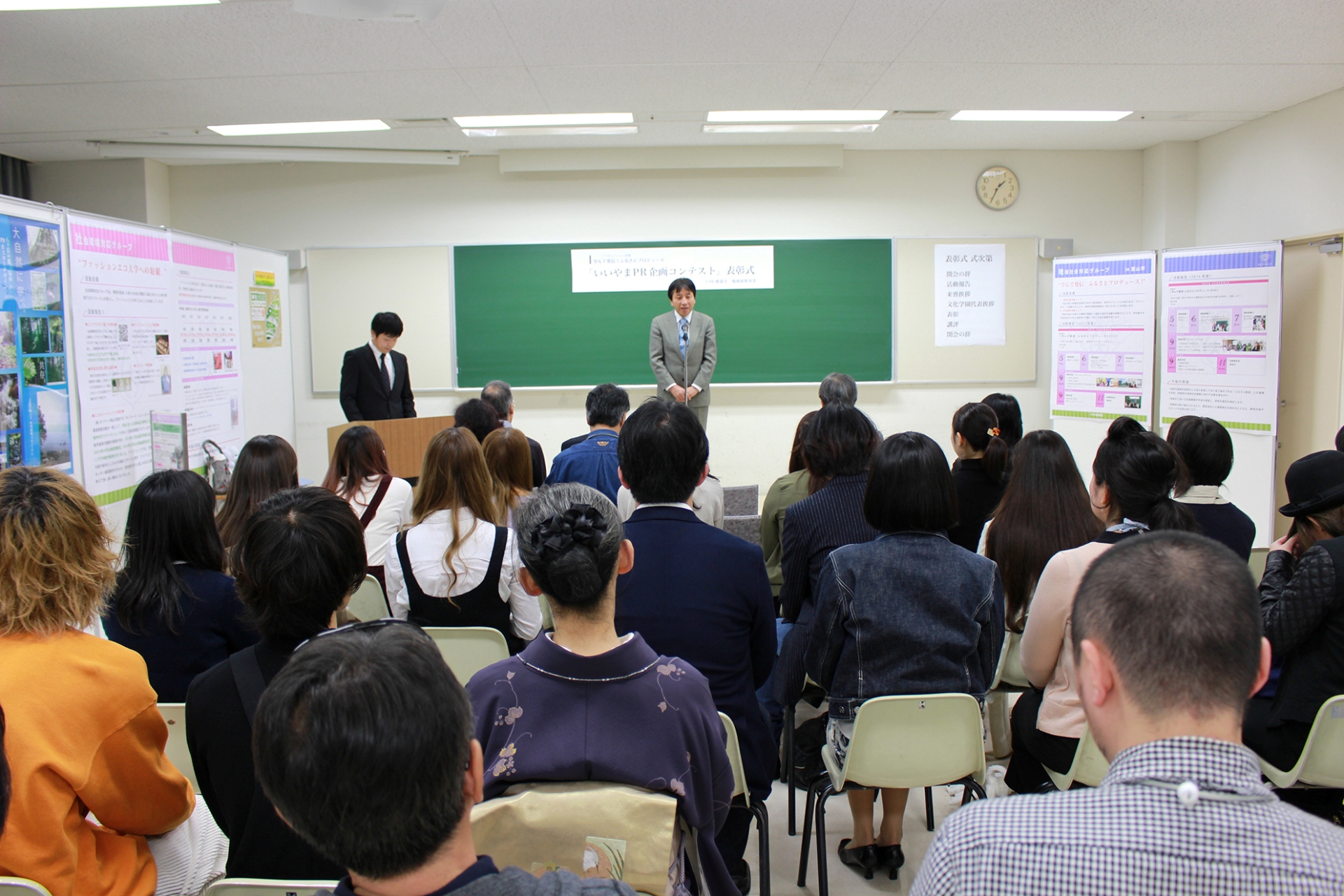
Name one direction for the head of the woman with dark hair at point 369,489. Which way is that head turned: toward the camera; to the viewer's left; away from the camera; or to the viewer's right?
away from the camera

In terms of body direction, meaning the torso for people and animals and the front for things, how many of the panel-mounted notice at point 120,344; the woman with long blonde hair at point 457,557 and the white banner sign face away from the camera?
1

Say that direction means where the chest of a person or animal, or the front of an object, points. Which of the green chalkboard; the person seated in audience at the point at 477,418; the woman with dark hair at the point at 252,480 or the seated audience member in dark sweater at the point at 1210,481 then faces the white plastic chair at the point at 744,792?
the green chalkboard

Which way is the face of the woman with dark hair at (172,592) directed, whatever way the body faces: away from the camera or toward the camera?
away from the camera

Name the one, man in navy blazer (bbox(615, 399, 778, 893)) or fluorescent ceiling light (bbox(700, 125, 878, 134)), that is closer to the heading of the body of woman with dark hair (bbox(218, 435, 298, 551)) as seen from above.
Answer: the fluorescent ceiling light

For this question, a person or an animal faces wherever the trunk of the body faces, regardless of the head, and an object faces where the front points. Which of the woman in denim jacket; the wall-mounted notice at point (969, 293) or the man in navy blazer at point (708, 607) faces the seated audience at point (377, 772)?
the wall-mounted notice

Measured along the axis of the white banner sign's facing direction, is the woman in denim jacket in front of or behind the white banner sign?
in front

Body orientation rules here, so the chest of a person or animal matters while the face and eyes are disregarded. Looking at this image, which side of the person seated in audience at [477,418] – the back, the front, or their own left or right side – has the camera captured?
back

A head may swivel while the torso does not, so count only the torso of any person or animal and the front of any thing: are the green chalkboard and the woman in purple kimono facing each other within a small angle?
yes

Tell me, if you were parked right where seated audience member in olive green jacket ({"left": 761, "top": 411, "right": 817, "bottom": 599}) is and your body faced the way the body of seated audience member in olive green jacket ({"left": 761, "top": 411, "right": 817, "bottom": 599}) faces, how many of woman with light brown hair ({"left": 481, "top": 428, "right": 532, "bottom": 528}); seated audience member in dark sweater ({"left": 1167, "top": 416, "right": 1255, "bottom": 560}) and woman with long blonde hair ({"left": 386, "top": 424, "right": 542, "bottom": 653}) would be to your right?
1

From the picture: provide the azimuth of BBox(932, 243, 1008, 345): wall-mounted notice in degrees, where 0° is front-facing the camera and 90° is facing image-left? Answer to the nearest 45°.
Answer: approximately 0°

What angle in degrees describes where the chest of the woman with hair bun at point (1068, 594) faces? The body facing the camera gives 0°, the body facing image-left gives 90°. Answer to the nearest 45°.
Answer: approximately 135°

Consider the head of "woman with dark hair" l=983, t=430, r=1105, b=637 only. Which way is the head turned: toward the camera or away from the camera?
away from the camera

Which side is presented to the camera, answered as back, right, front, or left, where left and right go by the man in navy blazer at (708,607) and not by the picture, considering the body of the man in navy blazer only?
back

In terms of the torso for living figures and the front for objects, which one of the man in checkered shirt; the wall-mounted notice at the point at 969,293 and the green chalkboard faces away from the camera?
the man in checkered shirt

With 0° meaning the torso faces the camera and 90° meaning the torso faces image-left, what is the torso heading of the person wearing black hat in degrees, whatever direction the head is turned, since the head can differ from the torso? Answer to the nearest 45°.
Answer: approximately 135°

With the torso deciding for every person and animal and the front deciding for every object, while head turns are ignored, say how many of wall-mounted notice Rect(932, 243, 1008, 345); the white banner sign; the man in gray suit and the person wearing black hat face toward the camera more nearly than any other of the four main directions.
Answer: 3
